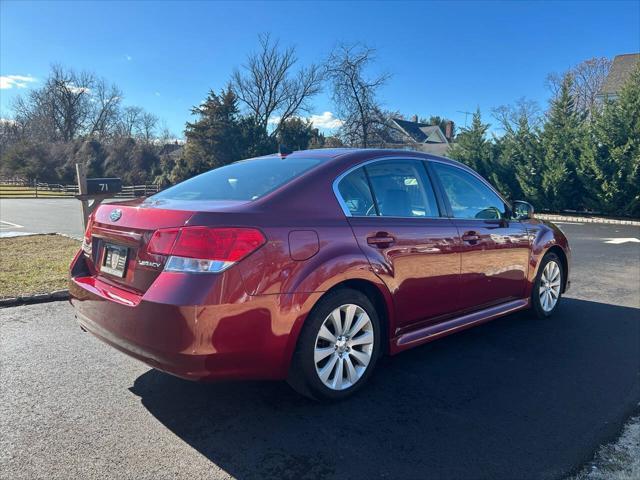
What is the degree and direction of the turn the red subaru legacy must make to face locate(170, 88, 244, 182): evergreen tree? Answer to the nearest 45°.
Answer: approximately 45° to its left

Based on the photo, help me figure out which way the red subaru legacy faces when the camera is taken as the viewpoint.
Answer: facing away from the viewer and to the right of the viewer
